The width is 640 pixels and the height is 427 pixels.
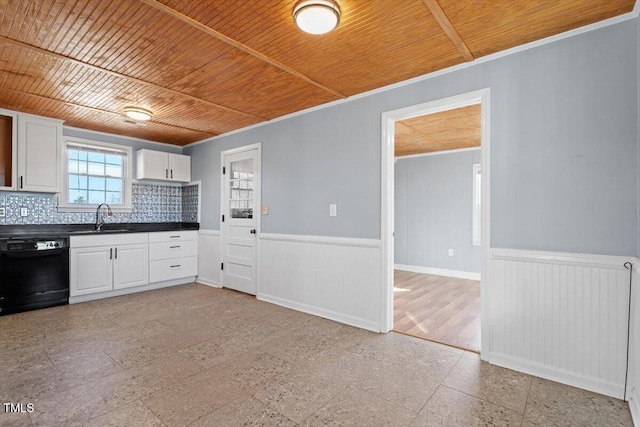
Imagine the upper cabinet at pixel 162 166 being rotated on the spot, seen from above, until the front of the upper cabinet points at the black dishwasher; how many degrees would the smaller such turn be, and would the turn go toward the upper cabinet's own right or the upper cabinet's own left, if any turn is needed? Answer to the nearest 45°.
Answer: approximately 90° to the upper cabinet's own right

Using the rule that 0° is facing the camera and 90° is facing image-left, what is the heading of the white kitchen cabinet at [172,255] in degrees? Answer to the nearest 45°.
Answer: approximately 315°

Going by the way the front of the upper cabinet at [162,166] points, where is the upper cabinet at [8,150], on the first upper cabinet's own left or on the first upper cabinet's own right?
on the first upper cabinet's own right

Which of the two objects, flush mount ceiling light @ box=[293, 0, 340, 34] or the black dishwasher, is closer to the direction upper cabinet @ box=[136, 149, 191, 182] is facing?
the flush mount ceiling light

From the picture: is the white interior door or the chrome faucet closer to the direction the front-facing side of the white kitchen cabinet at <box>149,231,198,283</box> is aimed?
the white interior door

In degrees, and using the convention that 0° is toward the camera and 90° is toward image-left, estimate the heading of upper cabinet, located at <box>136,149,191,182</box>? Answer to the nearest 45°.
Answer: approximately 315°
